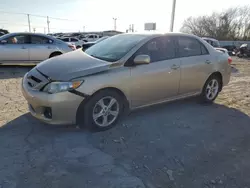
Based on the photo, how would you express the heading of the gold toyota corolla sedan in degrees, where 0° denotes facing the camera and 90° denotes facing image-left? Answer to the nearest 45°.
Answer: approximately 45°

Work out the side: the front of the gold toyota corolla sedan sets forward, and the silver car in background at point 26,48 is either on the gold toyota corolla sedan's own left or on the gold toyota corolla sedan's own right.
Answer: on the gold toyota corolla sedan's own right

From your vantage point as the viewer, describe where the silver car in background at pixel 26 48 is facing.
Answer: facing to the left of the viewer
